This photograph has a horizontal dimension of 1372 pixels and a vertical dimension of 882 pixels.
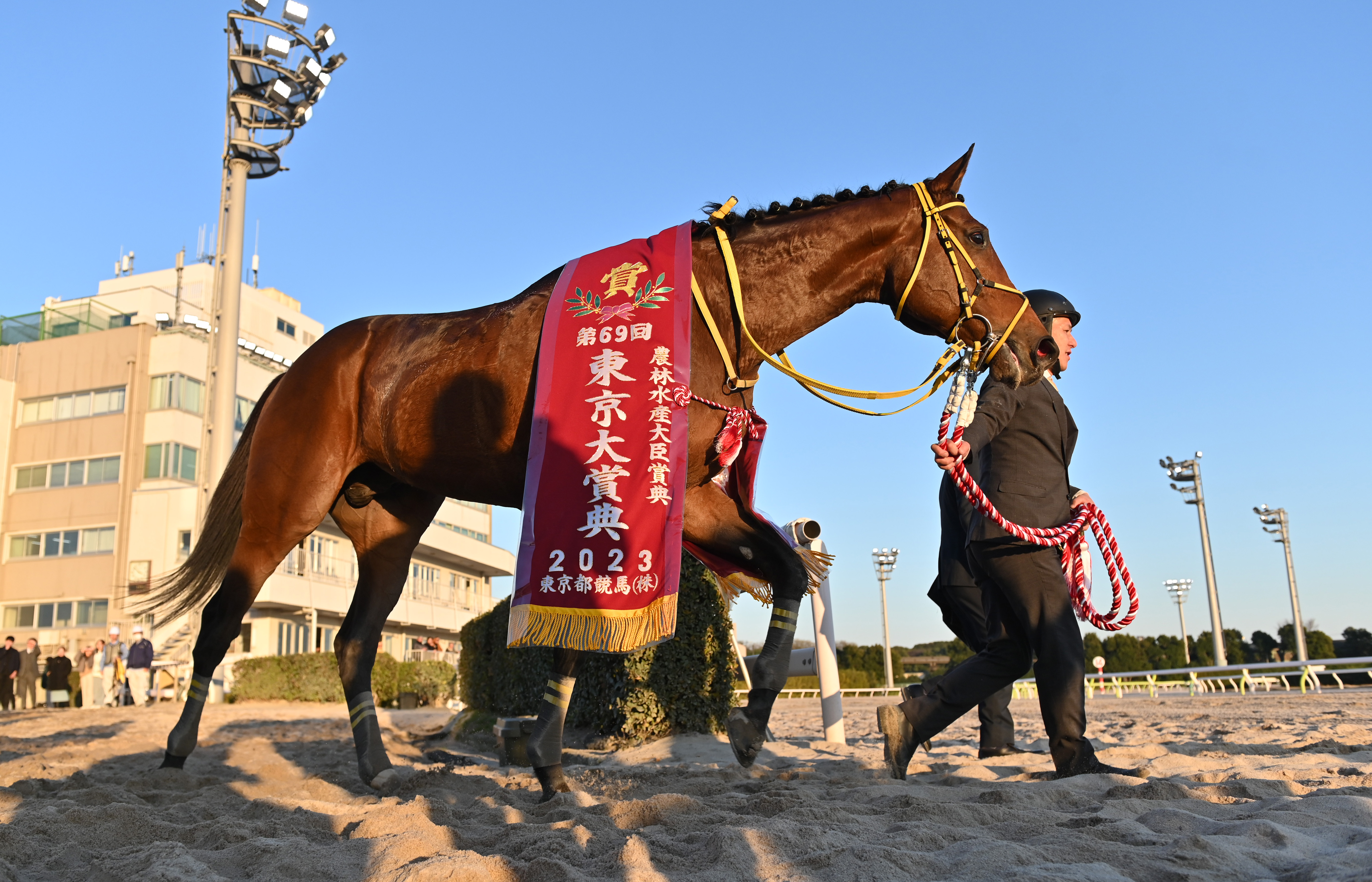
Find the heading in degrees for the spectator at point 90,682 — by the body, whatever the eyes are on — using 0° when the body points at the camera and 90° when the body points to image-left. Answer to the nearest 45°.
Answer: approximately 0°

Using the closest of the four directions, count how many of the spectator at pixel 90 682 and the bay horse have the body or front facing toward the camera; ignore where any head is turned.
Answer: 1

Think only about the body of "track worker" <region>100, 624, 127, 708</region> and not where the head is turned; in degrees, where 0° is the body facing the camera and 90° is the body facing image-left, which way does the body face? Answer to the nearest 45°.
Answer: approximately 0°

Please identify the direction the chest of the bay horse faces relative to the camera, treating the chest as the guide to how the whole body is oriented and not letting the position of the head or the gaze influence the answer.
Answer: to the viewer's right

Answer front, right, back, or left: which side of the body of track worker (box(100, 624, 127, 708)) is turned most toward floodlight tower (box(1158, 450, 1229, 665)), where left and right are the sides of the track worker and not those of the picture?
left

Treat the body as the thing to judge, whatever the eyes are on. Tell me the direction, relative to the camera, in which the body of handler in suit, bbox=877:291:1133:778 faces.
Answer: to the viewer's right
